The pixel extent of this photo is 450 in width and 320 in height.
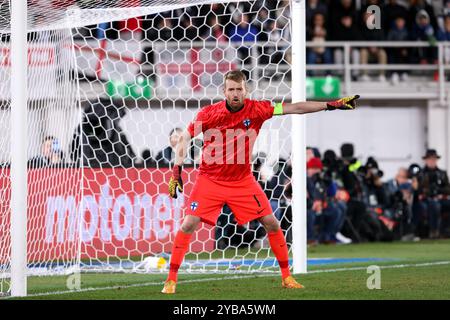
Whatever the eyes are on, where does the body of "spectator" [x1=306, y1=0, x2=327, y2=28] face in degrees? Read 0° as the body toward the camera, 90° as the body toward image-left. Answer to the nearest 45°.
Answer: approximately 0°

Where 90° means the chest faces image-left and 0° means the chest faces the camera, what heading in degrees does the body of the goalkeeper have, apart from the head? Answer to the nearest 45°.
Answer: approximately 0°

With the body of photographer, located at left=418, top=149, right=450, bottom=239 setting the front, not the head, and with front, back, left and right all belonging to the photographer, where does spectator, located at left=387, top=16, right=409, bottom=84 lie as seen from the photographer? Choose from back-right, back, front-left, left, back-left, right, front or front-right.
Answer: back

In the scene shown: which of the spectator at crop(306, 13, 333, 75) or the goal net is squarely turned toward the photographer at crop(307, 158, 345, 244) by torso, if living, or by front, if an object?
the spectator

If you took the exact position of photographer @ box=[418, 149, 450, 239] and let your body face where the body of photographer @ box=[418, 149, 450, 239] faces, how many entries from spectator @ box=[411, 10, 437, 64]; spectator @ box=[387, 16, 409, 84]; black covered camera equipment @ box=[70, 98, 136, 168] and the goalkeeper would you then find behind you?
2

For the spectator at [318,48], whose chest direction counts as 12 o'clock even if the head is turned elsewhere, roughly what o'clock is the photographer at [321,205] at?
The photographer is roughly at 12 o'clock from the spectator.

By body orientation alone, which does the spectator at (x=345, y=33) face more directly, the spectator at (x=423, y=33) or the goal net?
the goal net

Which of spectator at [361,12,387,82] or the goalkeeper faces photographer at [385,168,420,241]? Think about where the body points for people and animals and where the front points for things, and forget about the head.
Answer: the spectator

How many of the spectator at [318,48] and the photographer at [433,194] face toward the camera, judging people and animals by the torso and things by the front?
2

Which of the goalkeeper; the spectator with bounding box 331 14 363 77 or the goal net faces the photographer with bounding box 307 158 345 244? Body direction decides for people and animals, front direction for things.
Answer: the spectator

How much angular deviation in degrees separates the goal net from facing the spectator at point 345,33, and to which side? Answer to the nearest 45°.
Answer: approximately 135° to its left

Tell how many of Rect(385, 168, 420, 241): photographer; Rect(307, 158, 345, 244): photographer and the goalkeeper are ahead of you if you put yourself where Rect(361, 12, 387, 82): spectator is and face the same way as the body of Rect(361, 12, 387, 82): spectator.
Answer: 3
